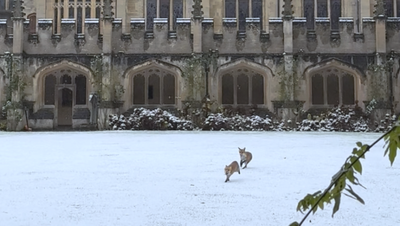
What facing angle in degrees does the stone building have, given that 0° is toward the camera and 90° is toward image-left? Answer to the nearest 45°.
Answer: approximately 0°
